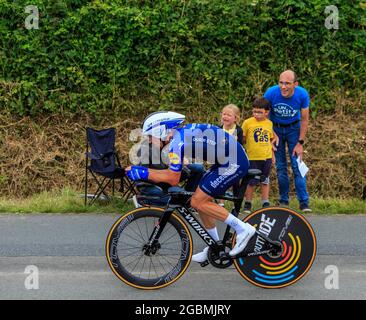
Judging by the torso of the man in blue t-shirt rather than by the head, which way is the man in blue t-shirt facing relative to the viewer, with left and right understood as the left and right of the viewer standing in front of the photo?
facing the viewer

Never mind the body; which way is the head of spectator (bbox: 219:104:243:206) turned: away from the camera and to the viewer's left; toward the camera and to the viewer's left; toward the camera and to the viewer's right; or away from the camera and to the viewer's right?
toward the camera and to the viewer's left

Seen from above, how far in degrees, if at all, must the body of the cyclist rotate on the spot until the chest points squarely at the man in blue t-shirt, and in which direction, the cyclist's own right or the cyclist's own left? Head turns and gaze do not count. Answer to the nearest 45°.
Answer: approximately 90° to the cyclist's own right

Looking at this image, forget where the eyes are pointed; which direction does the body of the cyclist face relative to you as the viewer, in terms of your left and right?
facing to the left of the viewer

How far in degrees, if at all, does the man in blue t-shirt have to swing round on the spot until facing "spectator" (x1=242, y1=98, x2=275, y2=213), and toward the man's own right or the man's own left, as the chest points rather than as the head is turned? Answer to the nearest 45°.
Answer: approximately 45° to the man's own right

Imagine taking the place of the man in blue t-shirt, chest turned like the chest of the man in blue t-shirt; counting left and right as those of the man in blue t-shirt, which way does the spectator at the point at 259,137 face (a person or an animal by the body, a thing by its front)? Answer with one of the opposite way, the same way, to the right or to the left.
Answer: the same way

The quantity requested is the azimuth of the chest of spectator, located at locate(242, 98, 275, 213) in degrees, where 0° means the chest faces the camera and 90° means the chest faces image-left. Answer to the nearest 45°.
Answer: approximately 0°

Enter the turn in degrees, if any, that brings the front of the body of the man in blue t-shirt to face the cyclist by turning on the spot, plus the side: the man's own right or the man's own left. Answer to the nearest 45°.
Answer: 0° — they already face them

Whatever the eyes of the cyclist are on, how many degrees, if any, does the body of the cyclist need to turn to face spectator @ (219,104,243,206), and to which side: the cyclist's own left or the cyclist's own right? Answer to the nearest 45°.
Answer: approximately 90° to the cyclist's own right

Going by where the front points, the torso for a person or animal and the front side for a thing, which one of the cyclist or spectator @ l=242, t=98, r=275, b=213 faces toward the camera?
the spectator

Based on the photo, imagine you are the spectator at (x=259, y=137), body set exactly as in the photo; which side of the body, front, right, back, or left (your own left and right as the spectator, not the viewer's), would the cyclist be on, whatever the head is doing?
front
